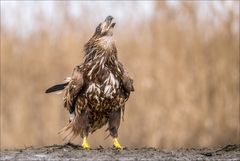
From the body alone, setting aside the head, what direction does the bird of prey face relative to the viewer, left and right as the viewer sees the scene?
facing the viewer and to the right of the viewer
